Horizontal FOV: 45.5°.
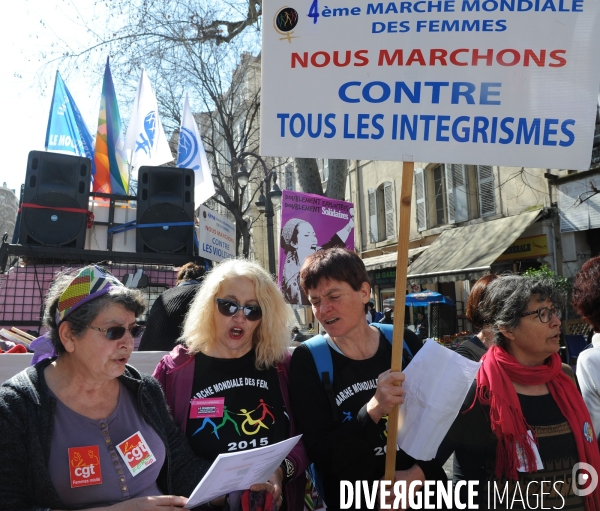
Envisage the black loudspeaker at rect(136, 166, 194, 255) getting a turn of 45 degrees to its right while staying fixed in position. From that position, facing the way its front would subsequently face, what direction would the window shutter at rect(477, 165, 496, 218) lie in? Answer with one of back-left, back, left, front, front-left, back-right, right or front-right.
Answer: back

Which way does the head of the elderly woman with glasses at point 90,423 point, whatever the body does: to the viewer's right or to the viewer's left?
to the viewer's right

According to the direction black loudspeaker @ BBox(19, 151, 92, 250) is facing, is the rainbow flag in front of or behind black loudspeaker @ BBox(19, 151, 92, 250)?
behind

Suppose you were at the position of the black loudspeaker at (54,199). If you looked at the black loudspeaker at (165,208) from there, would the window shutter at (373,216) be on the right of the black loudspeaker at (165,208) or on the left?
left

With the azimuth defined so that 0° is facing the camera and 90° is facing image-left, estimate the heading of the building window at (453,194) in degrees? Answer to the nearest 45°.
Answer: approximately 45°

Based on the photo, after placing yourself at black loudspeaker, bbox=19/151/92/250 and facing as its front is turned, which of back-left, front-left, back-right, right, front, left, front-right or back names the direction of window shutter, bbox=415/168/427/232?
back-left
